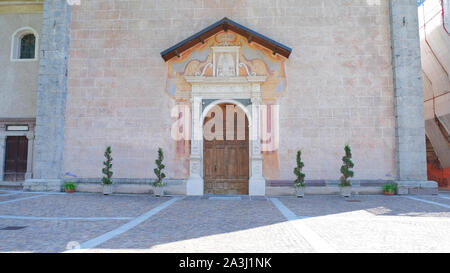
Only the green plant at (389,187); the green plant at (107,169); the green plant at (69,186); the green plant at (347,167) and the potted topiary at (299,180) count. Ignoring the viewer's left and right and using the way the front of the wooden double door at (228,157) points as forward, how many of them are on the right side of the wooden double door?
2

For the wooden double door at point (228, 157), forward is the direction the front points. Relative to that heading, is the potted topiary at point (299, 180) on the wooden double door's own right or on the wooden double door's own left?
on the wooden double door's own left

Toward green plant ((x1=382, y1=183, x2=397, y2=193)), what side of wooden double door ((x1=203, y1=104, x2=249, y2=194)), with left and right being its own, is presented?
left

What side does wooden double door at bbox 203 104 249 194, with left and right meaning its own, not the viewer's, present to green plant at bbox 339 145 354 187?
left

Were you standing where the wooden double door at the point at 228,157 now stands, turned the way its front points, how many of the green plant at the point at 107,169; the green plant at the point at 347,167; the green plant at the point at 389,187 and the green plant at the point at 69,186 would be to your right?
2

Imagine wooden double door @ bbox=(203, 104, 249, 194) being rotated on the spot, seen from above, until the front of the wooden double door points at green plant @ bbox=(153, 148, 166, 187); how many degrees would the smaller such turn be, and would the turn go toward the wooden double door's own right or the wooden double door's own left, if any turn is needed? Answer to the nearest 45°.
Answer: approximately 45° to the wooden double door's own right

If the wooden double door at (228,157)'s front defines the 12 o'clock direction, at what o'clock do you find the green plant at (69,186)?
The green plant is roughly at 3 o'clock from the wooden double door.

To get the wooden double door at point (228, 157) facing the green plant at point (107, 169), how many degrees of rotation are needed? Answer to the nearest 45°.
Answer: approximately 90° to its right

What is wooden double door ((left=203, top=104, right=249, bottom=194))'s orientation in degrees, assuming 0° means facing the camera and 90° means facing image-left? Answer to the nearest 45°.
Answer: approximately 0°
